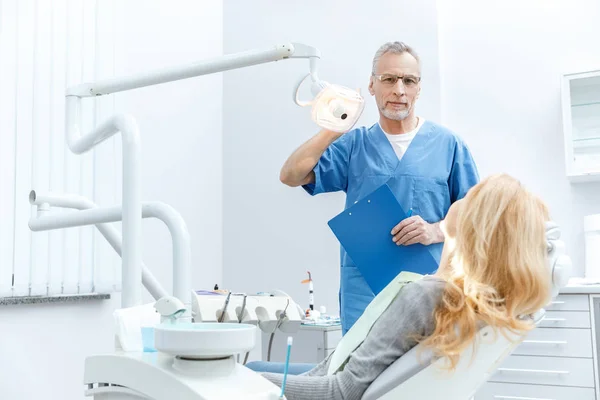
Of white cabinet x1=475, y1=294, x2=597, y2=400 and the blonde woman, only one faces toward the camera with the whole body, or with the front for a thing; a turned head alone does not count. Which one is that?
the white cabinet

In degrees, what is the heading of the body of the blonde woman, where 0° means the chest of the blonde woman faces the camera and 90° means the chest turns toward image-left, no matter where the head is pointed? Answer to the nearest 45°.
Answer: approximately 135°

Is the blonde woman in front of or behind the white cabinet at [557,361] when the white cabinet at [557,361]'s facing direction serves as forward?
in front

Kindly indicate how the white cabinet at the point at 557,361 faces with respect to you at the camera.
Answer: facing the viewer

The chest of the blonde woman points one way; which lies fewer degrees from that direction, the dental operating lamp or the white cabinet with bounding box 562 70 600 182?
the dental operating lamp

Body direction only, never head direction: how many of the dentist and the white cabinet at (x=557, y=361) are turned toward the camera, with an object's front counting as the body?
2

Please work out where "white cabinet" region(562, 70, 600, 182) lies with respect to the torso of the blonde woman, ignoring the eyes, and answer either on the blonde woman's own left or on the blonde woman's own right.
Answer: on the blonde woman's own right

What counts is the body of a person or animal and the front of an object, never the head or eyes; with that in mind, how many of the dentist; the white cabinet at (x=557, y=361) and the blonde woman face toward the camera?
2

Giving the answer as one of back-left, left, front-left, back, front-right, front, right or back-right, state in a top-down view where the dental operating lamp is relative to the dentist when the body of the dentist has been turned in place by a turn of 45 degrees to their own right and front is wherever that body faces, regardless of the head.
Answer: front

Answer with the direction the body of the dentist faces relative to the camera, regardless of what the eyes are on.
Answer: toward the camera

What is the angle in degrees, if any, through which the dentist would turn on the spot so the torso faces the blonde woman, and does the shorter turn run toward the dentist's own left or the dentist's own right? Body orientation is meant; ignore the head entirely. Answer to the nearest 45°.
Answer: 0° — they already face them

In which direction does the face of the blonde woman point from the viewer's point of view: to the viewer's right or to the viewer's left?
to the viewer's left

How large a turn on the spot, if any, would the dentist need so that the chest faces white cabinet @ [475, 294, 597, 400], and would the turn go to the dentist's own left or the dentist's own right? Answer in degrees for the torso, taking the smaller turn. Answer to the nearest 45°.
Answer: approximately 135° to the dentist's own left

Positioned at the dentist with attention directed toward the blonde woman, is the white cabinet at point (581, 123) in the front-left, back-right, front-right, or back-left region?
back-left

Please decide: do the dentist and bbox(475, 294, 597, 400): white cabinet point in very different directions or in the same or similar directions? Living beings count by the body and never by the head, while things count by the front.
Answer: same or similar directions

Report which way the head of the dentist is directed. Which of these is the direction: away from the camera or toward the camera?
toward the camera
